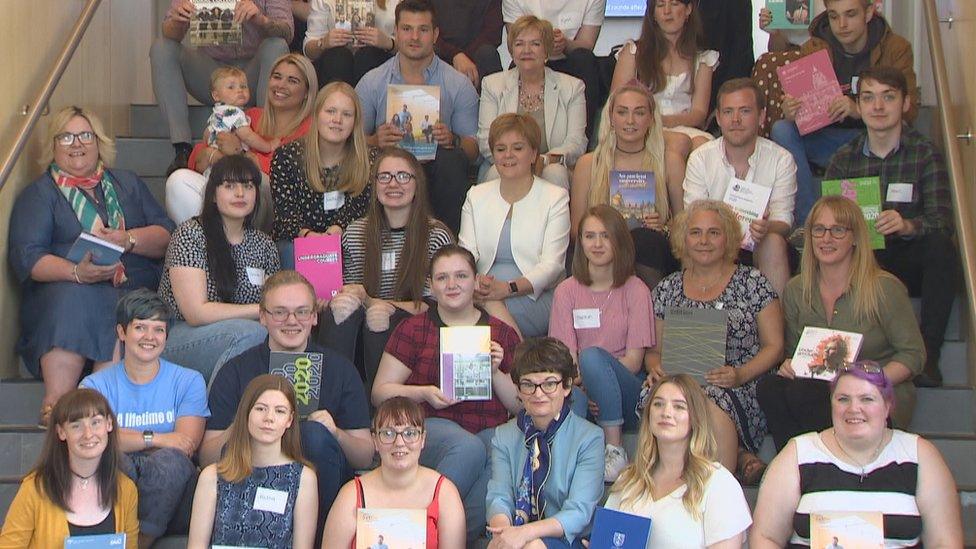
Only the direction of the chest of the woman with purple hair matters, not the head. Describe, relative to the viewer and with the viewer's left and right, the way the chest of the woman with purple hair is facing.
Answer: facing the viewer

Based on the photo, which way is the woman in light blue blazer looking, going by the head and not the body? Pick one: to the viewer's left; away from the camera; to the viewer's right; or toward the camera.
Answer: toward the camera

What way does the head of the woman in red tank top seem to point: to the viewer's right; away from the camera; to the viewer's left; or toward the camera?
toward the camera

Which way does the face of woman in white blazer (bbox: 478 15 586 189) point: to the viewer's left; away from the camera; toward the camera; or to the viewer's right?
toward the camera

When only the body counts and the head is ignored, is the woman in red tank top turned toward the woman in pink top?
no

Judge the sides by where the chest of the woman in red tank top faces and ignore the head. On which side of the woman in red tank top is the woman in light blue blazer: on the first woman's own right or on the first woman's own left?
on the first woman's own left

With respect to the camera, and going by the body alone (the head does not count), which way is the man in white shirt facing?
toward the camera

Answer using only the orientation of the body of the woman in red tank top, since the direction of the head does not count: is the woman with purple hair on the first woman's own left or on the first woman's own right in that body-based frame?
on the first woman's own left

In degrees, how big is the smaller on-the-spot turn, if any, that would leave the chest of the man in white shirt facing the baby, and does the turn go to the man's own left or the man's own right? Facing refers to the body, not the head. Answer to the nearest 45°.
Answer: approximately 90° to the man's own right

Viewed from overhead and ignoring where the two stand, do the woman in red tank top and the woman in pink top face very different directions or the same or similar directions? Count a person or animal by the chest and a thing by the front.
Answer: same or similar directions

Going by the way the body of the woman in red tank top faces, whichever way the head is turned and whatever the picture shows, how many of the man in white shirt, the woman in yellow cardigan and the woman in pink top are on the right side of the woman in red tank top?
1

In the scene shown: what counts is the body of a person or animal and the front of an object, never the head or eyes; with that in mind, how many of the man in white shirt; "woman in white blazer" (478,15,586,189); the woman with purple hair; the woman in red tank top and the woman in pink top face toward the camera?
5

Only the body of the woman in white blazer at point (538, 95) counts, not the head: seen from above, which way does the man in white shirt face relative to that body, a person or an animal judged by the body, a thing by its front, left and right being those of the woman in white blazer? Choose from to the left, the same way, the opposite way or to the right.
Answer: the same way
